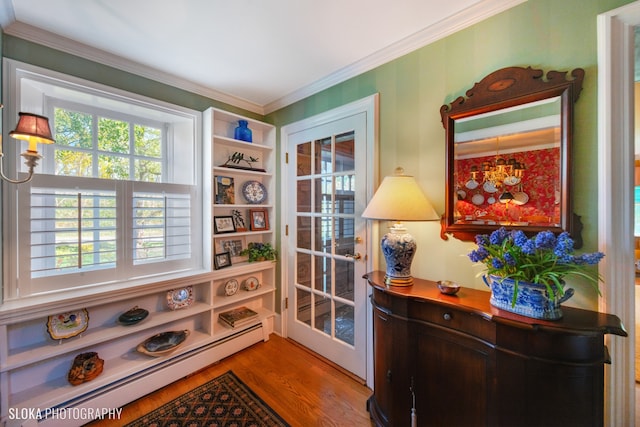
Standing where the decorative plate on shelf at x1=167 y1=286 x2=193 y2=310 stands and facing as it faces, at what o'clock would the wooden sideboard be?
The wooden sideboard is roughly at 11 o'clock from the decorative plate on shelf.

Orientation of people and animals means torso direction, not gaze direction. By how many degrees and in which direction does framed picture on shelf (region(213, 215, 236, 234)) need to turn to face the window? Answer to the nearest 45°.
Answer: approximately 135° to its right

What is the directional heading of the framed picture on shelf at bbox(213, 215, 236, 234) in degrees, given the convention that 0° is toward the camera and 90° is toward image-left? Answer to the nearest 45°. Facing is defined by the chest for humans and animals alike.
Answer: approximately 315°

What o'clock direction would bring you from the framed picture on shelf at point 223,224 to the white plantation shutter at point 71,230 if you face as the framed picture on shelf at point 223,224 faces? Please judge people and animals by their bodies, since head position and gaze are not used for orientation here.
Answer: The white plantation shutter is roughly at 4 o'clock from the framed picture on shelf.

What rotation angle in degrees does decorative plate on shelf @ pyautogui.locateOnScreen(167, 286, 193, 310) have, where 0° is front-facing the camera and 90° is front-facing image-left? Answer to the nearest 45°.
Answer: approximately 0°
